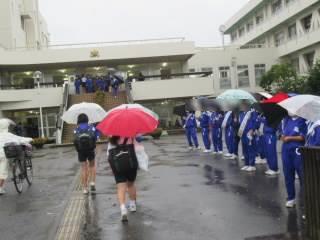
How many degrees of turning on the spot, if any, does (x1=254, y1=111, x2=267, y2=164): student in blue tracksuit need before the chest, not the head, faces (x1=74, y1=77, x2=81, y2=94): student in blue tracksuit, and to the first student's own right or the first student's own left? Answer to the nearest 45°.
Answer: approximately 45° to the first student's own right

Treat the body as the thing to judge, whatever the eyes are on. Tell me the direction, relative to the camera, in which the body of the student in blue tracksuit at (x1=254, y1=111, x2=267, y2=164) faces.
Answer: to the viewer's left

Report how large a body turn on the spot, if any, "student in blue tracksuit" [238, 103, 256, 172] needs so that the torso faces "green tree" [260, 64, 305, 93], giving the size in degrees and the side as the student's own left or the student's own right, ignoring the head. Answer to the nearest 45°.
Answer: approximately 135° to the student's own right

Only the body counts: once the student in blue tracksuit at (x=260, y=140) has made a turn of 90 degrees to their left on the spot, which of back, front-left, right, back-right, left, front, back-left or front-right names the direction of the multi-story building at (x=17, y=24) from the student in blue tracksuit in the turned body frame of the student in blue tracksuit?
back-right

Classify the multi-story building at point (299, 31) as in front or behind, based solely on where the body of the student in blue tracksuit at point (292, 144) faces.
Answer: behind

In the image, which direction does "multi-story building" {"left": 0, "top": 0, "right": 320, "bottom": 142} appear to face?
toward the camera

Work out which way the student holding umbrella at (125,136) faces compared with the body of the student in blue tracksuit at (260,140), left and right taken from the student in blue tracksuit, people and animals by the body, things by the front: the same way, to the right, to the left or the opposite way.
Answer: to the right

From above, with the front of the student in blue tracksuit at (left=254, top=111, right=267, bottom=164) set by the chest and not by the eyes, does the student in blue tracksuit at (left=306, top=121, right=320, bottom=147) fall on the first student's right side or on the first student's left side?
on the first student's left side

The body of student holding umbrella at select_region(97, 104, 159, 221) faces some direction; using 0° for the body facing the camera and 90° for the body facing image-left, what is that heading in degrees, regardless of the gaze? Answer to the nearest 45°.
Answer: approximately 180°

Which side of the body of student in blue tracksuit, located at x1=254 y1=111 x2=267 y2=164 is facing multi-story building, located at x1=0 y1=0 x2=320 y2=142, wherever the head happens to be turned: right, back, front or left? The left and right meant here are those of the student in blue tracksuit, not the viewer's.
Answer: right
